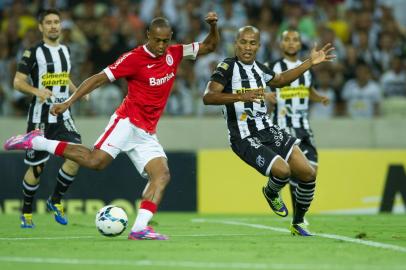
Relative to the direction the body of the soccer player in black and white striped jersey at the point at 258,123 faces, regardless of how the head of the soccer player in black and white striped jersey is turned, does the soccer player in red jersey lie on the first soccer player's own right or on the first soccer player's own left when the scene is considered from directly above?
on the first soccer player's own right

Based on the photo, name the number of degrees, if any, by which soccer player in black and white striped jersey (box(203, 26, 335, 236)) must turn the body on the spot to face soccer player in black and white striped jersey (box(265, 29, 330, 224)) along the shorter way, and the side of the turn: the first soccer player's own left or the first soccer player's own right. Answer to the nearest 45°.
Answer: approximately 135° to the first soccer player's own left

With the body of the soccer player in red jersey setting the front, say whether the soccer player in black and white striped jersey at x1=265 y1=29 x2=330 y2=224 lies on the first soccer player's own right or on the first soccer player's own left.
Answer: on the first soccer player's own left

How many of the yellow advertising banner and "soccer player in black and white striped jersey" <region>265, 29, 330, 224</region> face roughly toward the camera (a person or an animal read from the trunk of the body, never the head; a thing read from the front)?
2

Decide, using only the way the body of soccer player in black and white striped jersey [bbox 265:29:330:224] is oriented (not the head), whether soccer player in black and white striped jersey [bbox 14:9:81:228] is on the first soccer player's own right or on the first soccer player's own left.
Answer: on the first soccer player's own right

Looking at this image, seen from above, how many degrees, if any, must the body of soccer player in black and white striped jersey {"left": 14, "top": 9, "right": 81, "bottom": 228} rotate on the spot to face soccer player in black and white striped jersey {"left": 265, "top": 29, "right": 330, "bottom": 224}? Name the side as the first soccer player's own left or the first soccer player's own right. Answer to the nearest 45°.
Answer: approximately 45° to the first soccer player's own left

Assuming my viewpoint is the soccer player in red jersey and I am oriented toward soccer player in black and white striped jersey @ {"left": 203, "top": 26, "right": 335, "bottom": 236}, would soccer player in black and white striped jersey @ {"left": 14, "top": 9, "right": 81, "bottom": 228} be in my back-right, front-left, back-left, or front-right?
back-left

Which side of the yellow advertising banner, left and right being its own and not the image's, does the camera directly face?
front

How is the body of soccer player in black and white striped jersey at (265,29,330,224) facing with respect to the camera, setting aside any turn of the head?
toward the camera

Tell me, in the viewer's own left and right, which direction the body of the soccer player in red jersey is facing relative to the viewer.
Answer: facing the viewer and to the right of the viewer
